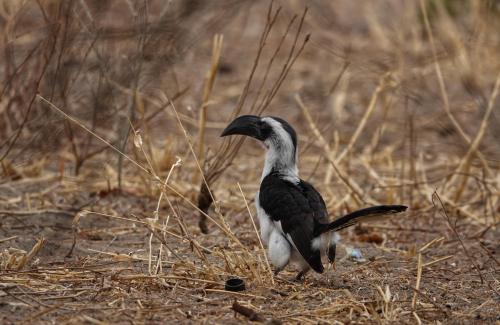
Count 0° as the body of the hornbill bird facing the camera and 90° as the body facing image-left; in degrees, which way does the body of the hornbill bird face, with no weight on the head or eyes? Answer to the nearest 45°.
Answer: approximately 135°
